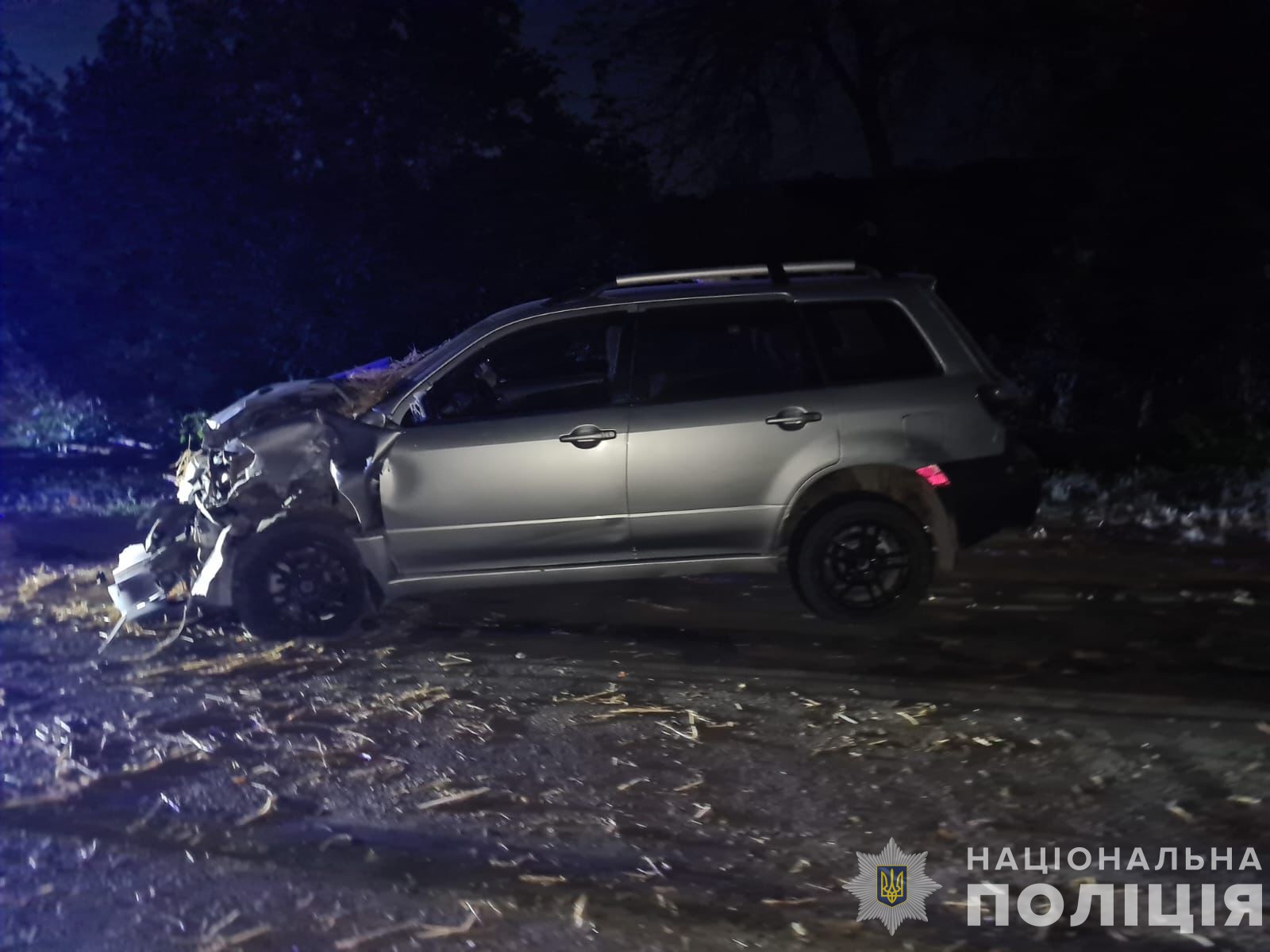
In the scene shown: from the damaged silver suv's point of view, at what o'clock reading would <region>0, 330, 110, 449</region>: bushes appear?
The bushes is roughly at 2 o'clock from the damaged silver suv.

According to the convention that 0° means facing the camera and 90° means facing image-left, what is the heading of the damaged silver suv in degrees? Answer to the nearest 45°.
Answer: approximately 90°

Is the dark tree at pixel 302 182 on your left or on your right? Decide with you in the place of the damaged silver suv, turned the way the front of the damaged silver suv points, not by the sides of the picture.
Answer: on your right
